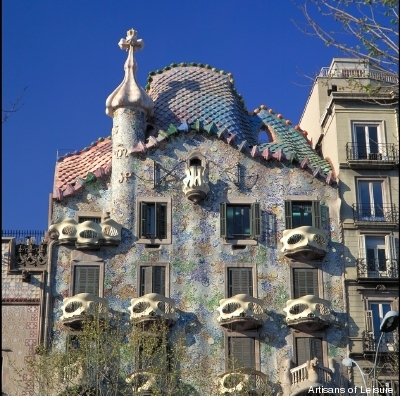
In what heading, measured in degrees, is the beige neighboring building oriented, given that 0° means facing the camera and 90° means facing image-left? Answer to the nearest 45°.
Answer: approximately 0°
